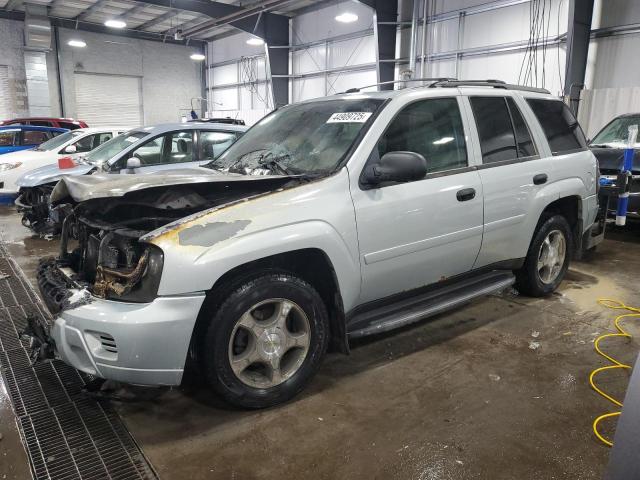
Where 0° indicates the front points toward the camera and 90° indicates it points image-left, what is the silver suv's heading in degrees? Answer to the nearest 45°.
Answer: approximately 45°

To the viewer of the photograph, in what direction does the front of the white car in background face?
facing the viewer and to the left of the viewer

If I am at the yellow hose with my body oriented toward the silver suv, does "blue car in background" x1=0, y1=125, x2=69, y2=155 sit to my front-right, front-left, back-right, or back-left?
front-right

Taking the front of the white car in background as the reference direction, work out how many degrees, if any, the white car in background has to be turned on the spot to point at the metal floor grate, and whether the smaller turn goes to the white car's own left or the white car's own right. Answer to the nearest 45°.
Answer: approximately 45° to the white car's own left

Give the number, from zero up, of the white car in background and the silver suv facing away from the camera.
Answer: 0

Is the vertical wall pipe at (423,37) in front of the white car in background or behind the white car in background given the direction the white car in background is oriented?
behind

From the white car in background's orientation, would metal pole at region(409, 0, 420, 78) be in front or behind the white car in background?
behind

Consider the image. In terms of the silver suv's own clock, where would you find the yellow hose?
The yellow hose is roughly at 7 o'clock from the silver suv.

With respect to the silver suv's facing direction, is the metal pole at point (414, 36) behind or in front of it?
behind

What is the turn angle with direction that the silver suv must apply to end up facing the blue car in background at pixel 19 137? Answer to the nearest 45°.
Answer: approximately 90° to its right

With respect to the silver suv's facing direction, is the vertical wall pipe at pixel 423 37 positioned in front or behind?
behind

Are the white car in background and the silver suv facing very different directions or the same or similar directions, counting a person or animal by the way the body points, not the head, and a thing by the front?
same or similar directions

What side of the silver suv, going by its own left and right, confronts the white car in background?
right

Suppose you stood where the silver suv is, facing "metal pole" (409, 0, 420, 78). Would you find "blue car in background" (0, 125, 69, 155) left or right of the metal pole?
left

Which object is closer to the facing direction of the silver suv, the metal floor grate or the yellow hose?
the metal floor grate

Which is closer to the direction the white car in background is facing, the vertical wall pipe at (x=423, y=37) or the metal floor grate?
the metal floor grate
